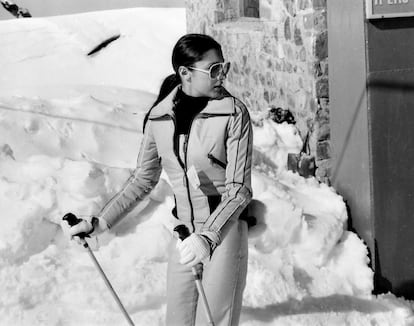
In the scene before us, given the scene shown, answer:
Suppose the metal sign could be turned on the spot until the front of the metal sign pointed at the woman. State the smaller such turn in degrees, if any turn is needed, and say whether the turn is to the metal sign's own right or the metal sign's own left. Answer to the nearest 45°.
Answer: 0° — it already faces them

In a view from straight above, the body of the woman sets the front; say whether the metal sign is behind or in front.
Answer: behind

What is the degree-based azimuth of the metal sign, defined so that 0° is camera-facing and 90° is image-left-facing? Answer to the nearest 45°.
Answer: approximately 0°

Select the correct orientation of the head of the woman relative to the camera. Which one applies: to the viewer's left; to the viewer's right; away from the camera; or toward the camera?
to the viewer's right
